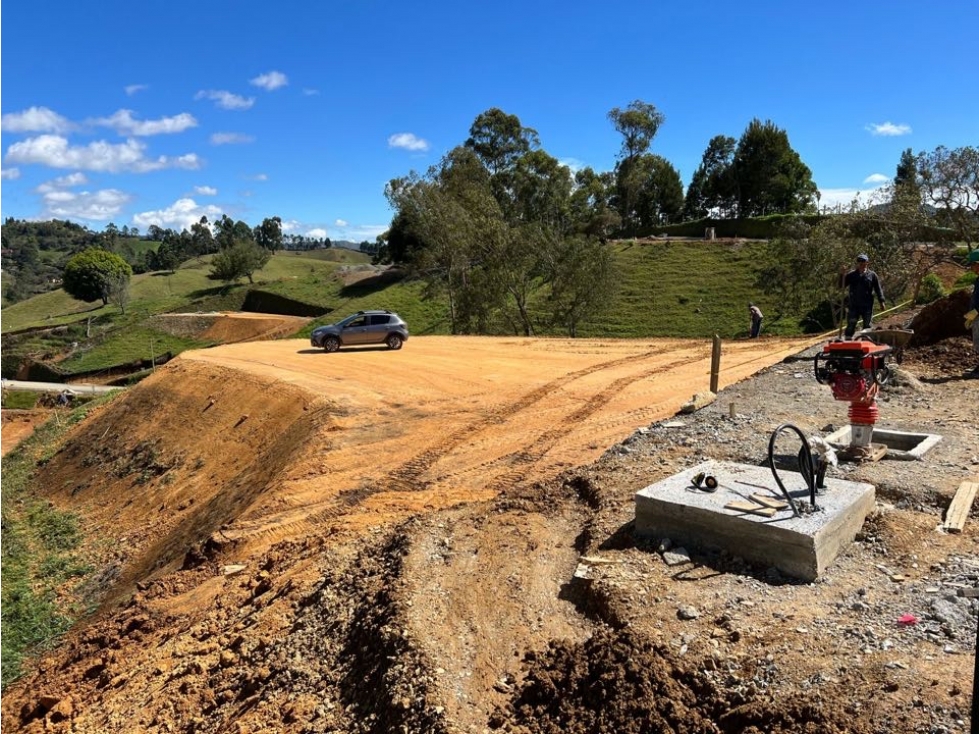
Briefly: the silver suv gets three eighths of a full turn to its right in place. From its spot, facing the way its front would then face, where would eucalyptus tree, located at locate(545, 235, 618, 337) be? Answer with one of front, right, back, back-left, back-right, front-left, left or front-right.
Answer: front

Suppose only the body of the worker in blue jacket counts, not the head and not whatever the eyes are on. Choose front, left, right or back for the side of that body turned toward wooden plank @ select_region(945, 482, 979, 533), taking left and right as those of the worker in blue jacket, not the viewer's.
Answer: front

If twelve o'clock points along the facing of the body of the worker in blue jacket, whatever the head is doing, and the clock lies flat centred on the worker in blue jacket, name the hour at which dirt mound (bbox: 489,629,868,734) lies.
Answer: The dirt mound is roughly at 12 o'clock from the worker in blue jacket.

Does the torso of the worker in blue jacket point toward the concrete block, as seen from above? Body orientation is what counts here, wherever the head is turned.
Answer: yes

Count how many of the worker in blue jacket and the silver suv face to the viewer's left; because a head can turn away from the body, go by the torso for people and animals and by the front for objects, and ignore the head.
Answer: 1

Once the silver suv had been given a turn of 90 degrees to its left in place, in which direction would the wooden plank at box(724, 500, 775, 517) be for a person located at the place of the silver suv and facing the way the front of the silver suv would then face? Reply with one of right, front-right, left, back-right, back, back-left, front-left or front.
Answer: front

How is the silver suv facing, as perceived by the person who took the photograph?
facing to the left of the viewer

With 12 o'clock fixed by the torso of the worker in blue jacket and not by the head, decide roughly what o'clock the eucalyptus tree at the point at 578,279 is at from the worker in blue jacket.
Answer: The eucalyptus tree is roughly at 5 o'clock from the worker in blue jacket.

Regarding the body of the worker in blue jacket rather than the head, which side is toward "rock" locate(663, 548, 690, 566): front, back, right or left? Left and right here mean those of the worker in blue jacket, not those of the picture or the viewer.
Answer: front

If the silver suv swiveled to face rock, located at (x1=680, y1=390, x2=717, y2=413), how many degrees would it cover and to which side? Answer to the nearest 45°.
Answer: approximately 90° to its left

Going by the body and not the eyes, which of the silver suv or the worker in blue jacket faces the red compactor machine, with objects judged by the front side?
the worker in blue jacket

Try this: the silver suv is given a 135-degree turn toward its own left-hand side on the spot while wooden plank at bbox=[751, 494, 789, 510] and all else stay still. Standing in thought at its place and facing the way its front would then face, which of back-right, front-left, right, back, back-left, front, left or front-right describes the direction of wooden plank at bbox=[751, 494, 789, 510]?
front-right

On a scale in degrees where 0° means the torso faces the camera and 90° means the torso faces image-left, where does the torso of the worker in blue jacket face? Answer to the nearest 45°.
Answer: approximately 0°

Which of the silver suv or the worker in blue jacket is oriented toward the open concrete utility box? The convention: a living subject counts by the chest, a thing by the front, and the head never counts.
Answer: the worker in blue jacket
